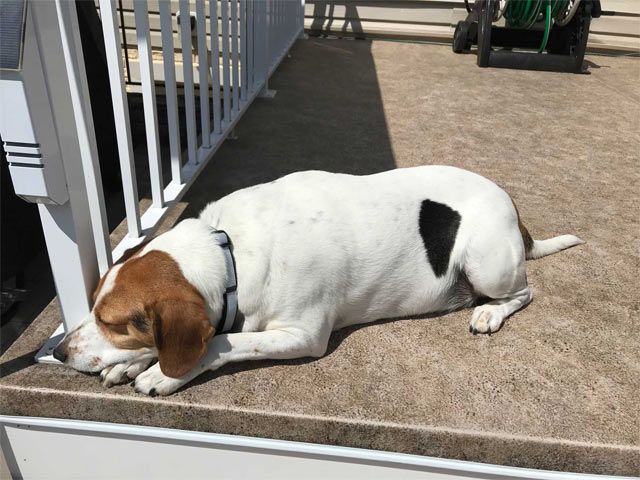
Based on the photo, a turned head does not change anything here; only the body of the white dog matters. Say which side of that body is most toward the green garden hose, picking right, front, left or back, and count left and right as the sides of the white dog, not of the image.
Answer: right

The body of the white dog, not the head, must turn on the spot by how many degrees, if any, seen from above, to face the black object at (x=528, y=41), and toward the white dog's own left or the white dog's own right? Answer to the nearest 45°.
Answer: approximately 135° to the white dog's own right

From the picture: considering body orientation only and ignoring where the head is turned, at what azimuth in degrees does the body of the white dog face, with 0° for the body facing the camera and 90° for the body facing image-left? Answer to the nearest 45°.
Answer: approximately 90°

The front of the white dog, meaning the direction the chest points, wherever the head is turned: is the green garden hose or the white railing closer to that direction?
the white railing

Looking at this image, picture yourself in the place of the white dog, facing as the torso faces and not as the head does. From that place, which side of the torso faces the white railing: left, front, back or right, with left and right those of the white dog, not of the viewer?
right
